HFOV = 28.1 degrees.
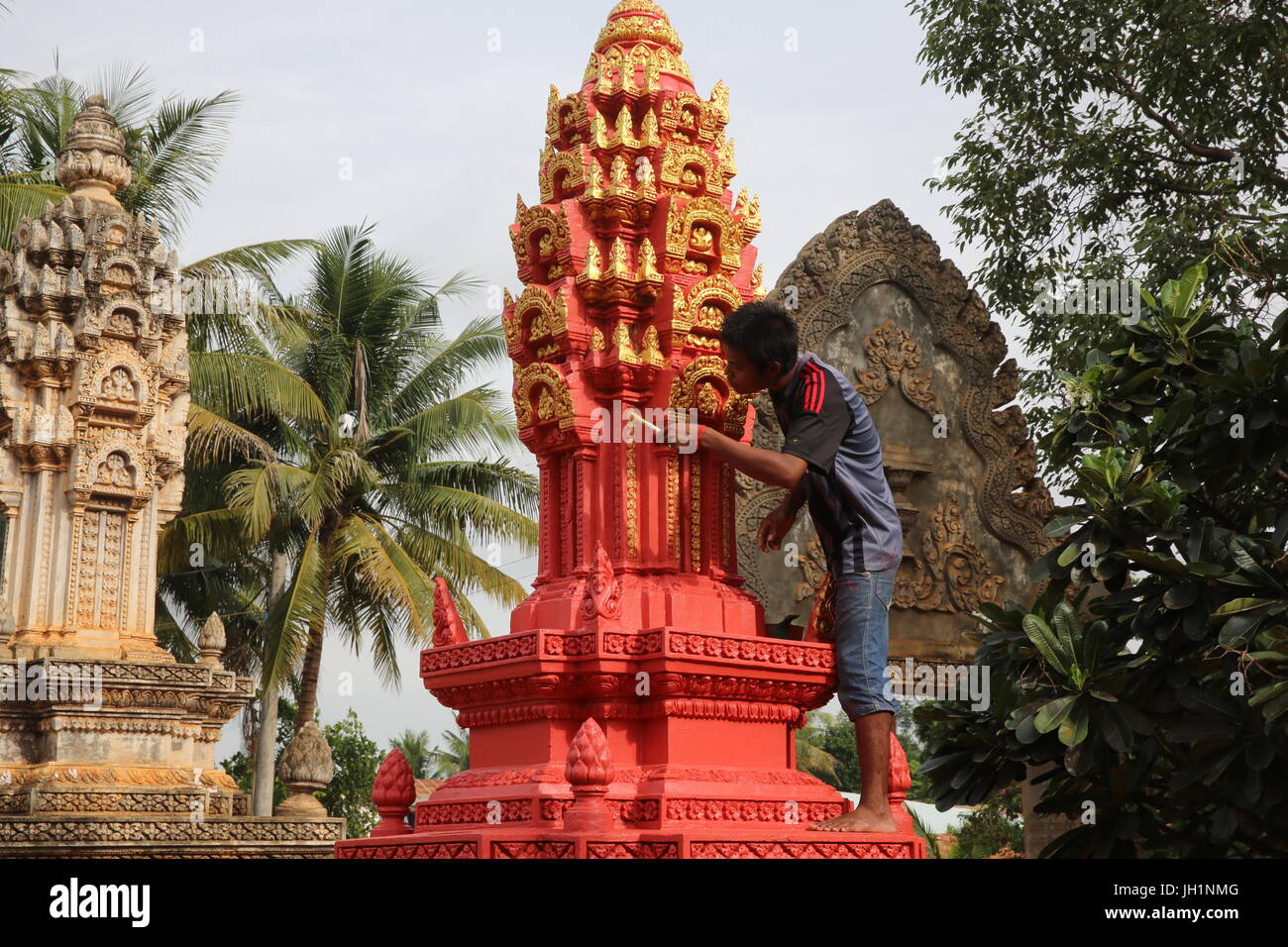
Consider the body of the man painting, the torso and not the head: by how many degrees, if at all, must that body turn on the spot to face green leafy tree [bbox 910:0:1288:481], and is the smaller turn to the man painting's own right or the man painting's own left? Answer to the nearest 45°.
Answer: approximately 90° to the man painting's own right

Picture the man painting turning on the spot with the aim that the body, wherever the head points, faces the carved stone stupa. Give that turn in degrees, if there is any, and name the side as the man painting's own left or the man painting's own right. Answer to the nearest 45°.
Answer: approximately 45° to the man painting's own right

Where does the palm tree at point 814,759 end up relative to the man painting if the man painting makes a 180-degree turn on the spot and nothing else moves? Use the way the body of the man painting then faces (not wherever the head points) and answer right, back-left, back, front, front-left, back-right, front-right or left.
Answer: left

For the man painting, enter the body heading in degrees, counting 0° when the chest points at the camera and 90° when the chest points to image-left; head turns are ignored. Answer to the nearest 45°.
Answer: approximately 90°

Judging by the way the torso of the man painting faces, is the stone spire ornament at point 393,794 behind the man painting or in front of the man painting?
in front
